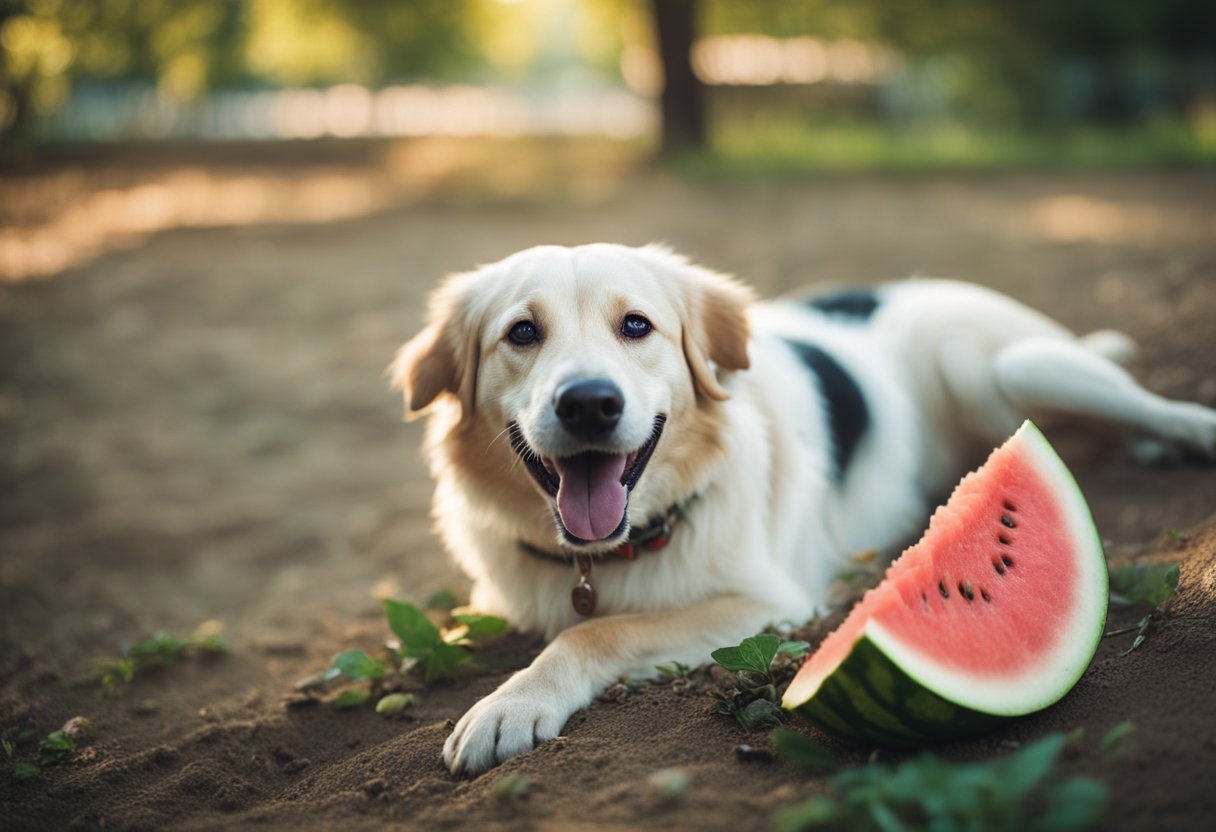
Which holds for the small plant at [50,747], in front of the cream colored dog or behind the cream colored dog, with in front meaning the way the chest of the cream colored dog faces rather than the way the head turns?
in front

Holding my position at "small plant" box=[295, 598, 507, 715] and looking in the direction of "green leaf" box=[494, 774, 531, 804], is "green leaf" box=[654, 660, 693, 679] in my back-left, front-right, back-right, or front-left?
front-left

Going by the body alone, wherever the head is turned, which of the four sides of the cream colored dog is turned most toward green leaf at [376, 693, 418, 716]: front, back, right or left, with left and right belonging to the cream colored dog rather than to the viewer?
front

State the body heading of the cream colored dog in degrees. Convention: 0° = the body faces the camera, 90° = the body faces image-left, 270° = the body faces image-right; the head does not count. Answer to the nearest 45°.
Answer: approximately 45°

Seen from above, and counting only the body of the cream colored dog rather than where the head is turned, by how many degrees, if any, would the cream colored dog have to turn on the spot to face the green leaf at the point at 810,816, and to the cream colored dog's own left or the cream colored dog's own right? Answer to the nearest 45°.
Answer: approximately 45° to the cream colored dog's own left
